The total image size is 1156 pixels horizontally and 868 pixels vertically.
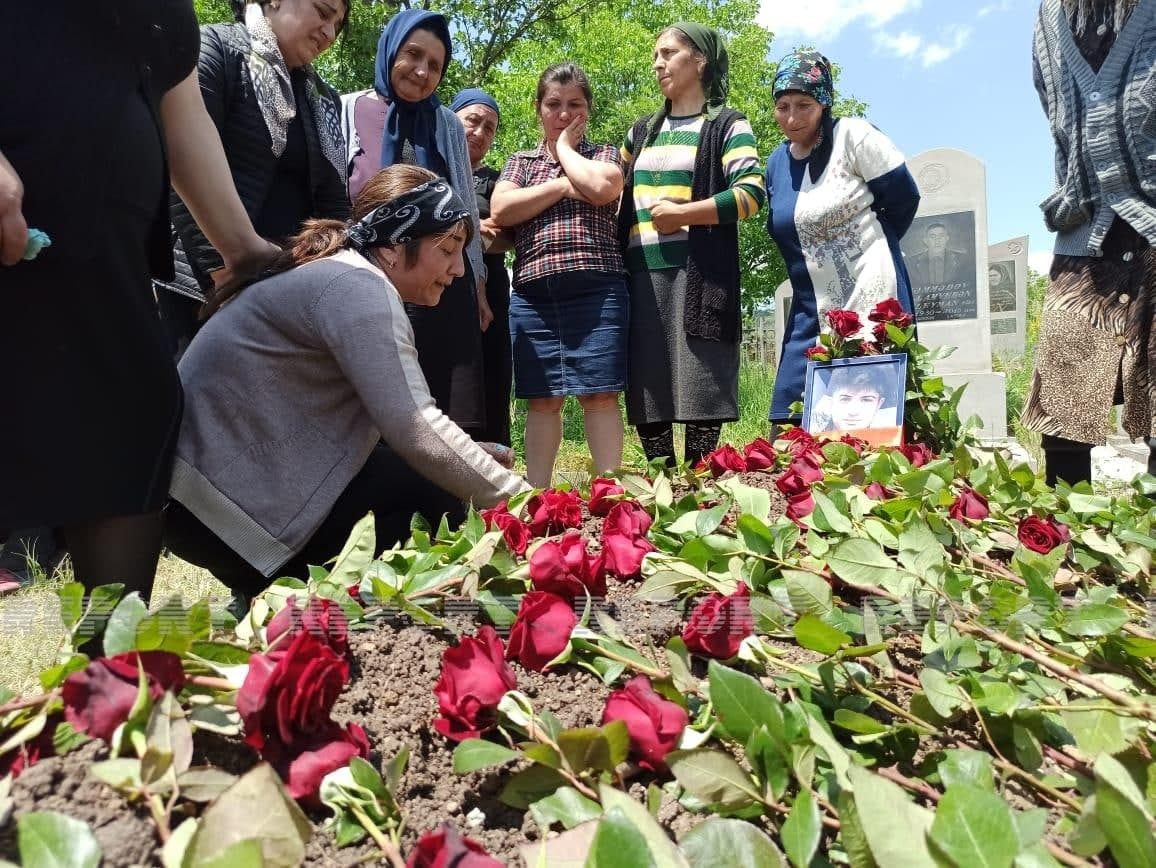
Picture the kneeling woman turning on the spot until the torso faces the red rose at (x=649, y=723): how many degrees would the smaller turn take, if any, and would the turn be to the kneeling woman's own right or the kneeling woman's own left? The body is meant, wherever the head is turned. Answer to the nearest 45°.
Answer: approximately 90° to the kneeling woman's own right

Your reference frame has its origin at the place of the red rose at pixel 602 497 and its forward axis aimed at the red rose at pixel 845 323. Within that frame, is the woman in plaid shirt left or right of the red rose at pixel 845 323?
left

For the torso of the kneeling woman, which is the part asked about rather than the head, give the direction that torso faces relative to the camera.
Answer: to the viewer's right

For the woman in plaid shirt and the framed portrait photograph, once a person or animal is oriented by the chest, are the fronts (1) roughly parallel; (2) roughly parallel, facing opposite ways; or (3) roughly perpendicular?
roughly parallel

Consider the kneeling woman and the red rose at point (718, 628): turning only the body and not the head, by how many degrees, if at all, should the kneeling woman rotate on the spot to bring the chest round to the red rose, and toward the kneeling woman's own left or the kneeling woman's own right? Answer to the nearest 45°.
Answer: approximately 45° to the kneeling woman's own right

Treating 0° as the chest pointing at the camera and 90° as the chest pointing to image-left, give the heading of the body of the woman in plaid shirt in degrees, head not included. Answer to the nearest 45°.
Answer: approximately 0°

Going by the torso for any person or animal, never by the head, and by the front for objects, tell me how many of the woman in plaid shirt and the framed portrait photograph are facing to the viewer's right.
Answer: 0

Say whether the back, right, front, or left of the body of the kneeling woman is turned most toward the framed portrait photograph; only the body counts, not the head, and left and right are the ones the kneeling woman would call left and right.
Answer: front

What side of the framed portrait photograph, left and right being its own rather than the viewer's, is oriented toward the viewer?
front

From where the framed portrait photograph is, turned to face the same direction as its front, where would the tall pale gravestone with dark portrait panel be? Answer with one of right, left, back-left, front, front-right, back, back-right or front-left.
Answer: back

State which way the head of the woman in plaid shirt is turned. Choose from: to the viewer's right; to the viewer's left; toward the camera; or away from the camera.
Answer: toward the camera

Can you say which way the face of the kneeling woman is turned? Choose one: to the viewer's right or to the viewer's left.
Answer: to the viewer's right

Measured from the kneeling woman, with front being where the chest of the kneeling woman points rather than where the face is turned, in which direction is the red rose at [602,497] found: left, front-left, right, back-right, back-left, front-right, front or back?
front-right
